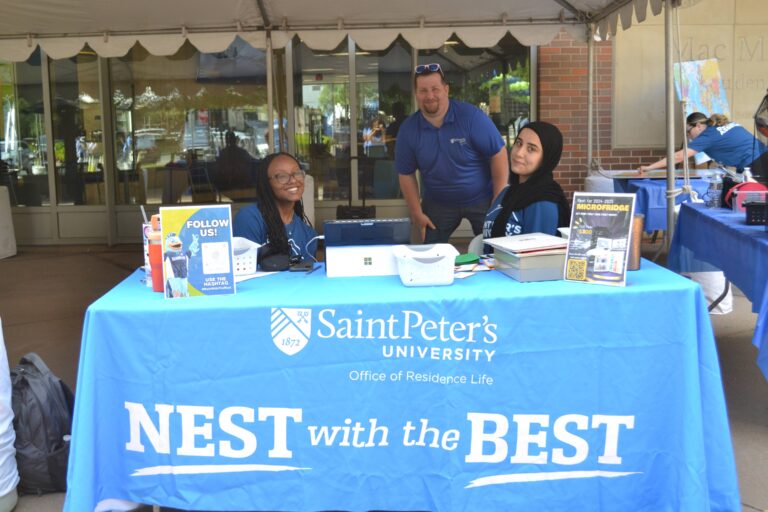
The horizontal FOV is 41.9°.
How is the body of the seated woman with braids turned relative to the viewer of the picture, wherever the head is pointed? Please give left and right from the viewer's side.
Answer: facing the viewer and to the right of the viewer

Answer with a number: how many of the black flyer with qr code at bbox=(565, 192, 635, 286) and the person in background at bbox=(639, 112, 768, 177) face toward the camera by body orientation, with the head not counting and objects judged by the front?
1

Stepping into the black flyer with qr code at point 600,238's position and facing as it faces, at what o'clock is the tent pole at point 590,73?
The tent pole is roughly at 6 o'clock from the black flyer with qr code.

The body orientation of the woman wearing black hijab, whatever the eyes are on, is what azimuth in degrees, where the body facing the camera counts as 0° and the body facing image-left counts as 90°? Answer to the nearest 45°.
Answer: approximately 45°

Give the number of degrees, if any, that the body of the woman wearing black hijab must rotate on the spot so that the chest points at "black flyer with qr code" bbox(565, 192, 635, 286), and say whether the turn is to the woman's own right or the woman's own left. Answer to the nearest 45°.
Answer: approximately 45° to the woman's own left

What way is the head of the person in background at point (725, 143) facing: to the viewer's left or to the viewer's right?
to the viewer's left

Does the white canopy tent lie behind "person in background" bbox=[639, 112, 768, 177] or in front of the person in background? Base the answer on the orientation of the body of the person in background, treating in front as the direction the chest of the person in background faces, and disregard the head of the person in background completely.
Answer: in front

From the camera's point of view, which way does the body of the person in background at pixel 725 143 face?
to the viewer's left

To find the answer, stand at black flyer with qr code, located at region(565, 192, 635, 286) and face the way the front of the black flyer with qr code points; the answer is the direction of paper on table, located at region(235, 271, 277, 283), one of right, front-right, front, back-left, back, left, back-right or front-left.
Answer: right

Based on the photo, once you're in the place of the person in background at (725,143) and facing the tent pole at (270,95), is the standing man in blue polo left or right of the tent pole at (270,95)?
left

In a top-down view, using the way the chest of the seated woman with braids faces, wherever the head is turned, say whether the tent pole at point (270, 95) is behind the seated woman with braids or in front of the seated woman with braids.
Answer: behind
